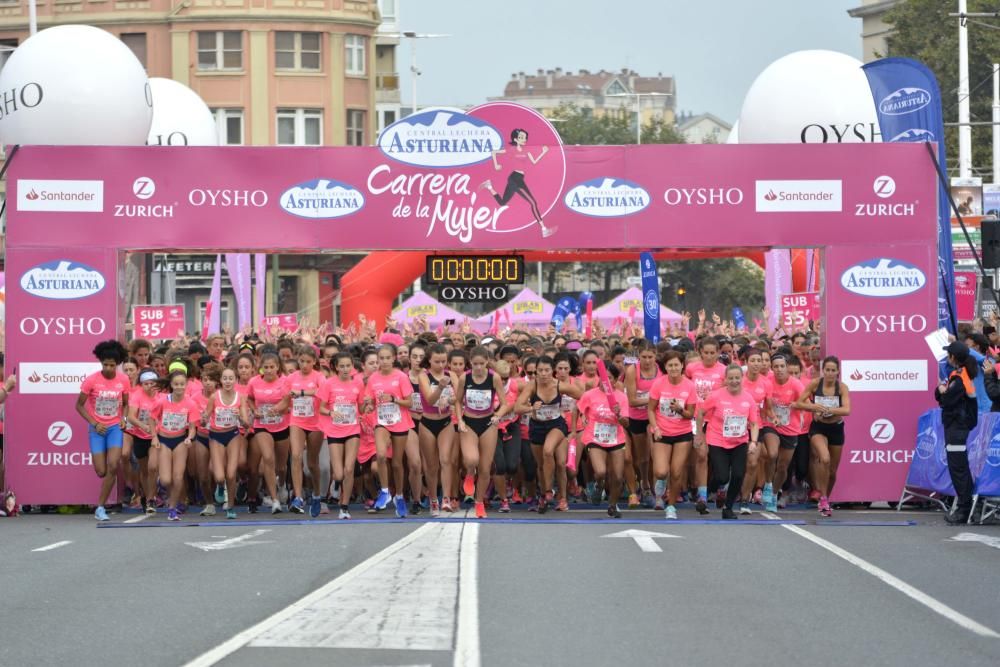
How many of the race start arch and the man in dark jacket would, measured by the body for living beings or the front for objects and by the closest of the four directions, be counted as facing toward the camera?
1

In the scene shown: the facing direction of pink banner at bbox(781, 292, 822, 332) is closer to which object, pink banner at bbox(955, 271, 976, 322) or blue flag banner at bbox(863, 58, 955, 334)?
the blue flag banner

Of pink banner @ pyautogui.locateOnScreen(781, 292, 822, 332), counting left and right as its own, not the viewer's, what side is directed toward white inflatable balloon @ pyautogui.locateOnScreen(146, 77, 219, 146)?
right

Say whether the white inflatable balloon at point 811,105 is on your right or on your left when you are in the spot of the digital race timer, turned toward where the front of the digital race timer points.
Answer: on your left

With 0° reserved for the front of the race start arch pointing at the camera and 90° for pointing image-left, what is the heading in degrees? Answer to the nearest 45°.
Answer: approximately 0°

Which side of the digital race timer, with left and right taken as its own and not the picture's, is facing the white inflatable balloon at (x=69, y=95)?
right

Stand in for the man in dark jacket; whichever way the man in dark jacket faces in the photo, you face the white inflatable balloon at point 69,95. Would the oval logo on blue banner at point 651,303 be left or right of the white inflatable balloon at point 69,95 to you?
right

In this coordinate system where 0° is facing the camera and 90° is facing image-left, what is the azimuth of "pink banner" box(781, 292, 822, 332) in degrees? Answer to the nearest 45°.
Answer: approximately 0°

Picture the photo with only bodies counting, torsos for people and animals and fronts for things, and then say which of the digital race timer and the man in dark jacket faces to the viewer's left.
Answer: the man in dark jacket

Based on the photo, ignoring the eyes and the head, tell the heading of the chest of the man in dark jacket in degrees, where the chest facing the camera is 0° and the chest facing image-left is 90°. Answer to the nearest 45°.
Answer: approximately 90°

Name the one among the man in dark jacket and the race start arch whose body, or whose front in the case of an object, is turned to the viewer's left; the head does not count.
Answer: the man in dark jacket
